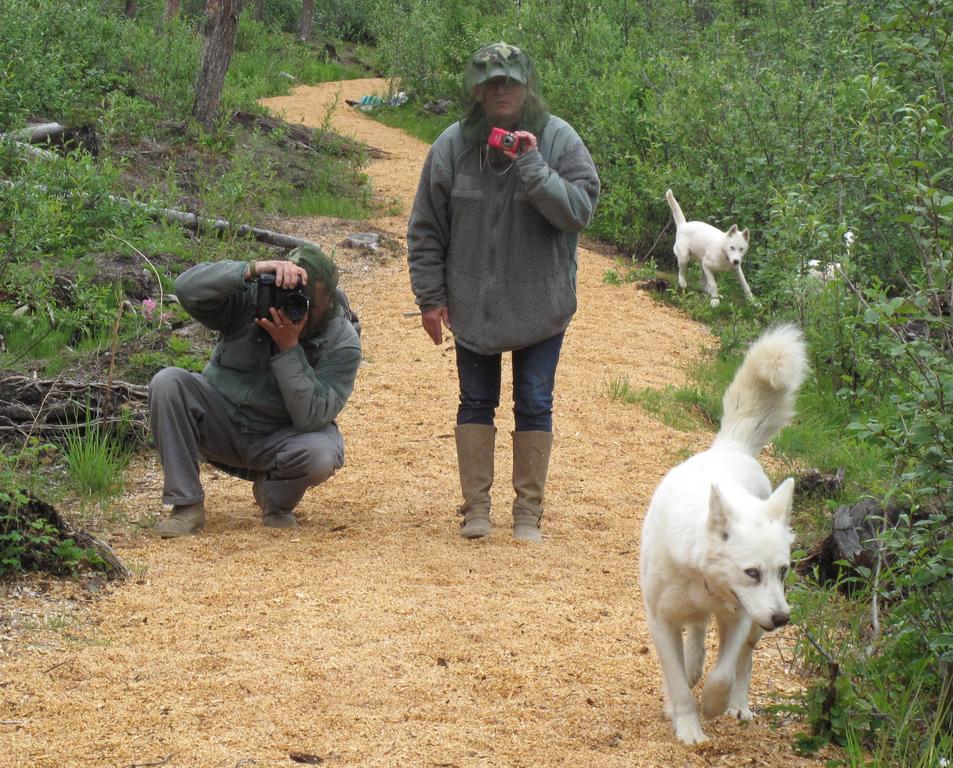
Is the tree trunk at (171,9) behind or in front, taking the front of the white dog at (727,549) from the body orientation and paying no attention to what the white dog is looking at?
behind

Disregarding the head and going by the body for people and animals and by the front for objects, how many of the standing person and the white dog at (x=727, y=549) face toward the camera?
2

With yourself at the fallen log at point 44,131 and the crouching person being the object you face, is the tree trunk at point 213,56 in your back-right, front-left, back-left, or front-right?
back-left

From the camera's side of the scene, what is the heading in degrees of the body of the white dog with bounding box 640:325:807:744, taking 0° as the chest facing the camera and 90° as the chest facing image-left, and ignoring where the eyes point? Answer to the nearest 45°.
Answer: approximately 0°

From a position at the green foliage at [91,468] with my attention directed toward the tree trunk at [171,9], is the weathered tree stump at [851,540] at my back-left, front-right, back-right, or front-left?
back-right

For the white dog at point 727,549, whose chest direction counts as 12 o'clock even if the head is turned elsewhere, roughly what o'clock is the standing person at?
The standing person is roughly at 5 o'clock from the white dog.

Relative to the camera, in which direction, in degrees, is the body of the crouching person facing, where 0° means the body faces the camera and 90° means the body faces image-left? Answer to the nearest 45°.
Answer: approximately 0°

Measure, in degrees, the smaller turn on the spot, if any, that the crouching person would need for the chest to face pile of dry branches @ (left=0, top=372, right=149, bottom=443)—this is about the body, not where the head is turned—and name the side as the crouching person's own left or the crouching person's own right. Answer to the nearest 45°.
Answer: approximately 135° to the crouching person's own right

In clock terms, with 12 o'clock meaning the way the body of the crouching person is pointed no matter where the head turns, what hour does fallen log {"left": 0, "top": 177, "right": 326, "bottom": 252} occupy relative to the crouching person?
The fallen log is roughly at 6 o'clock from the crouching person.
